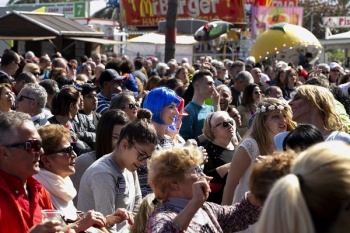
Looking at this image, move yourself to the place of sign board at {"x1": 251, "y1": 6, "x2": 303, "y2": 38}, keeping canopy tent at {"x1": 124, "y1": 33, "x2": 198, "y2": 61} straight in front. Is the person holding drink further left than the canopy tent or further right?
left

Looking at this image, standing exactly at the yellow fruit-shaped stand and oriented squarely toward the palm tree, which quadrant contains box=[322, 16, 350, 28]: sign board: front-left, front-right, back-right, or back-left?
back-right

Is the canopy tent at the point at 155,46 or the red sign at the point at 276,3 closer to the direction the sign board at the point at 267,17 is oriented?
the canopy tent

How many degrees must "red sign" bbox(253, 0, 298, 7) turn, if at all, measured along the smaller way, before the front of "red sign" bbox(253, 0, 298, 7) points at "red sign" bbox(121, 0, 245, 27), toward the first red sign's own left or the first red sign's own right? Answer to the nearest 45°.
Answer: approximately 135° to the first red sign's own right

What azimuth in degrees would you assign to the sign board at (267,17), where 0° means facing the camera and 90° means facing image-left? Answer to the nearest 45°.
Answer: approximately 0°

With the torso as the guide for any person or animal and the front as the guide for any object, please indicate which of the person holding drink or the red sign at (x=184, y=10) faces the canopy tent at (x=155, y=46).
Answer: the red sign

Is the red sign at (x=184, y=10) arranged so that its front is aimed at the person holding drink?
yes

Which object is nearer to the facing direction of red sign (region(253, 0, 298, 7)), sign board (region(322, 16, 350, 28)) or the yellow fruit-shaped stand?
the yellow fruit-shaped stand
